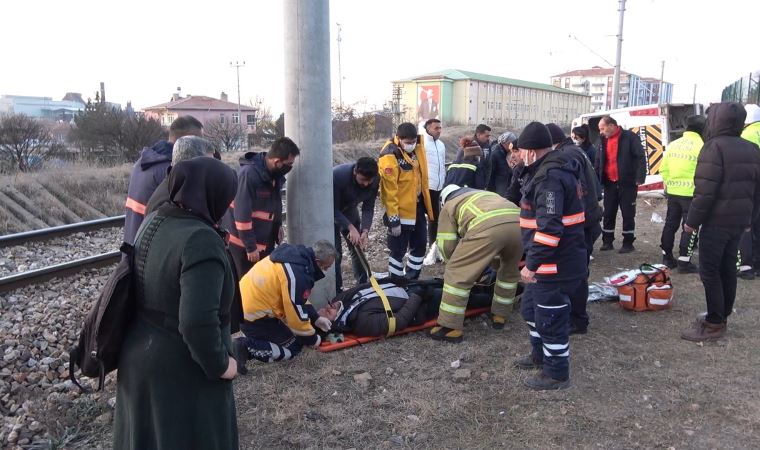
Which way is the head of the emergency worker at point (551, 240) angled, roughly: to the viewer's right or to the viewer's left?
to the viewer's left

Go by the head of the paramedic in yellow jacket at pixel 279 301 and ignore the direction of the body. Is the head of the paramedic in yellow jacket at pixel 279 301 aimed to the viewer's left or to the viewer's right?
to the viewer's right

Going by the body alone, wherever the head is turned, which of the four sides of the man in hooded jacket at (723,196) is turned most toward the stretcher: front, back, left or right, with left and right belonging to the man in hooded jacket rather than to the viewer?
left

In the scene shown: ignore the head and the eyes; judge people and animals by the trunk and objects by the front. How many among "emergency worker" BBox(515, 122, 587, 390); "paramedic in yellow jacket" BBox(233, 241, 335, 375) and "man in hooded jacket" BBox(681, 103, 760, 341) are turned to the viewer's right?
1

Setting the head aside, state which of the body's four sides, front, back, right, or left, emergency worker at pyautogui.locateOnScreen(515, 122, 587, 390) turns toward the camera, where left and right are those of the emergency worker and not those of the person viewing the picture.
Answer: left

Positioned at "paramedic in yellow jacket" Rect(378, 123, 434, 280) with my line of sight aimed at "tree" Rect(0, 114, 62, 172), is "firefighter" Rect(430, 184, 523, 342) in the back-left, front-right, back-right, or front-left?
back-left

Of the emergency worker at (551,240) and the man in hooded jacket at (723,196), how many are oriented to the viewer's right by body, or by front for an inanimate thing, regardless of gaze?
0

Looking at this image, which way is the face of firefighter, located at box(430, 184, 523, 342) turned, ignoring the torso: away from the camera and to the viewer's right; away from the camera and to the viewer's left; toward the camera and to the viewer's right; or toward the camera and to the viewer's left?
away from the camera and to the viewer's left

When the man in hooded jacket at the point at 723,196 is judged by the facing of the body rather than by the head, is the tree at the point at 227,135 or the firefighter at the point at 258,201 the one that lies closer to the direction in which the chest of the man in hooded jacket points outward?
the tree

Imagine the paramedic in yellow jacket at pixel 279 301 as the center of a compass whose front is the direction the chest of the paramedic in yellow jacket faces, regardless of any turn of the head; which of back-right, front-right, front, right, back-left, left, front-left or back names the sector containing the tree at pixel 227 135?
left

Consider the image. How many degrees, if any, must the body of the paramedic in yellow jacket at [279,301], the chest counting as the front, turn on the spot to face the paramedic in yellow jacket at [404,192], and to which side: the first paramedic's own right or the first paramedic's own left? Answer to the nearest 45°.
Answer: approximately 45° to the first paramedic's own left

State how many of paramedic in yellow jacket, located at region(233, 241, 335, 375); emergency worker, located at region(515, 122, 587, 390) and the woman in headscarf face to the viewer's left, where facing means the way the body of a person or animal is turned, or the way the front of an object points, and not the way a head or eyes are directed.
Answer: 1

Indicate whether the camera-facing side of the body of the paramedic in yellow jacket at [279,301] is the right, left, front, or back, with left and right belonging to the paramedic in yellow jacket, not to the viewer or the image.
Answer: right

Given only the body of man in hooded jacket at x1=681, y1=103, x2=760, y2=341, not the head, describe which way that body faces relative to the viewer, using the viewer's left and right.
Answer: facing away from the viewer and to the left of the viewer

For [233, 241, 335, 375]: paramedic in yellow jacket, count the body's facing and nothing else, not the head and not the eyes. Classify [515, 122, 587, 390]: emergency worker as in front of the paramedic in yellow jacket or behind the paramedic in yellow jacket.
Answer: in front

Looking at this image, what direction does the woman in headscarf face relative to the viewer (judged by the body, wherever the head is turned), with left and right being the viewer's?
facing away from the viewer and to the right of the viewer
